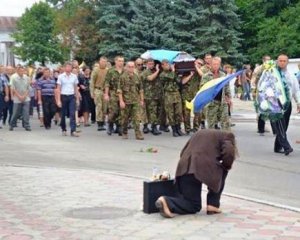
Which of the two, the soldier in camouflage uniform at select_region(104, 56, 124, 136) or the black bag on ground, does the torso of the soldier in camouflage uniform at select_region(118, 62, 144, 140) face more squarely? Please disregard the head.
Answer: the black bag on ground

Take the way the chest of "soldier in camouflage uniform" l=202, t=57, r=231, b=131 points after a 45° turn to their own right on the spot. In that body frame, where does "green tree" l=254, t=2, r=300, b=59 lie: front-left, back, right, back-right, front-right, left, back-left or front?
back-right

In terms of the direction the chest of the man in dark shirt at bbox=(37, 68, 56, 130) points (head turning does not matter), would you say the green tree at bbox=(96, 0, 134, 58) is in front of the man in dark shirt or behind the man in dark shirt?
behind

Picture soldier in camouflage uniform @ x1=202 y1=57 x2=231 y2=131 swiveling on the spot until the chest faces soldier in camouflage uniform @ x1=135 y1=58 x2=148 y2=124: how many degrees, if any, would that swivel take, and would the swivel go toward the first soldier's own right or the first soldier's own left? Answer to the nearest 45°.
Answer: approximately 135° to the first soldier's own right

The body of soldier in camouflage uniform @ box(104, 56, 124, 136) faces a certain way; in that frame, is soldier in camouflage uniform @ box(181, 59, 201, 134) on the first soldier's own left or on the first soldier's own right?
on the first soldier's own left

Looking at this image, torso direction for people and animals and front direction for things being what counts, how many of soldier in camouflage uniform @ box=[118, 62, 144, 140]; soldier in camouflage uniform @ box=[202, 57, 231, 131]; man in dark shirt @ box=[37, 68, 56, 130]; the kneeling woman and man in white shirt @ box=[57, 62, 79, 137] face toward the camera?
4

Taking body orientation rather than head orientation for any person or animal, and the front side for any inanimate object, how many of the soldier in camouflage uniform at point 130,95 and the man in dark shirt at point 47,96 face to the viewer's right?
0

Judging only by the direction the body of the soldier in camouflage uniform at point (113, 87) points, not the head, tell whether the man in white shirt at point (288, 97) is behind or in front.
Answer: in front

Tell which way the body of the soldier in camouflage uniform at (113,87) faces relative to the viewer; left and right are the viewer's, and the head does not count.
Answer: facing the viewer and to the right of the viewer
